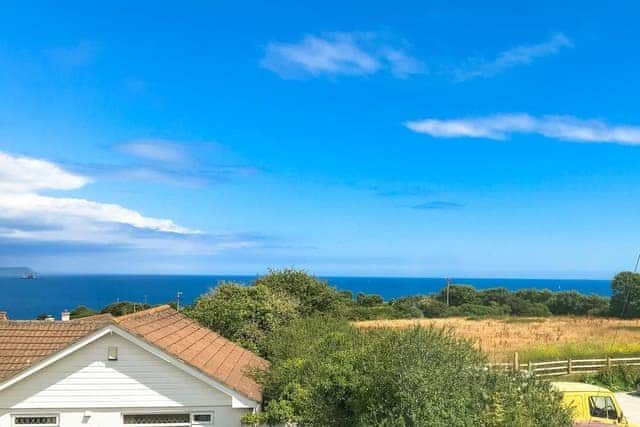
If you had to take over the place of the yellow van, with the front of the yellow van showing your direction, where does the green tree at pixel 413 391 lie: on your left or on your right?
on your right

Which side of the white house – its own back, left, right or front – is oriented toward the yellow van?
left

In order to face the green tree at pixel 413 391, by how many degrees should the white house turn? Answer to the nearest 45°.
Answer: approximately 45° to its left

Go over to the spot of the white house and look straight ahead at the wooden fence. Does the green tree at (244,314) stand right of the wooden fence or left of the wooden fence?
left

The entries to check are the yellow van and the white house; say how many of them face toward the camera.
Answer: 1
